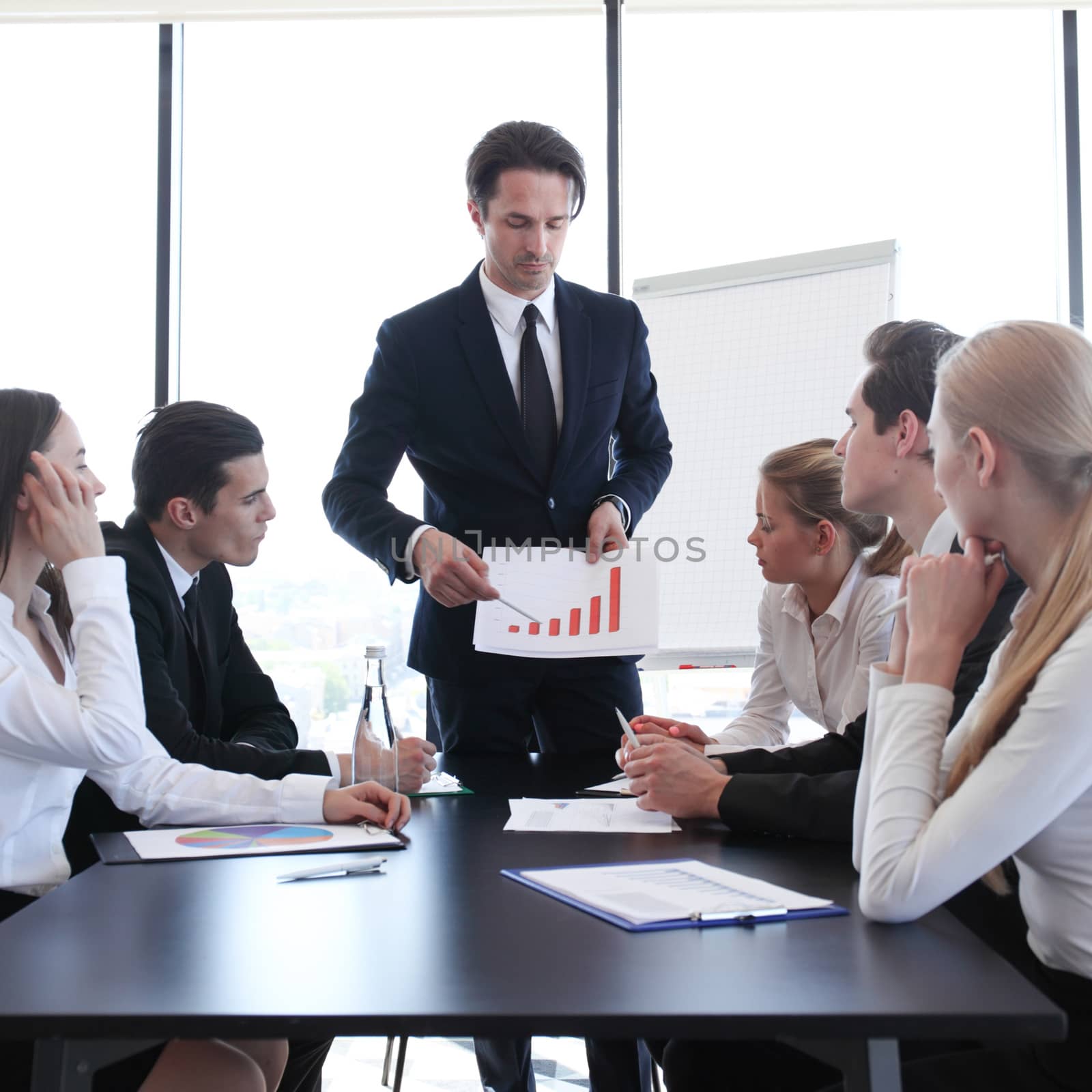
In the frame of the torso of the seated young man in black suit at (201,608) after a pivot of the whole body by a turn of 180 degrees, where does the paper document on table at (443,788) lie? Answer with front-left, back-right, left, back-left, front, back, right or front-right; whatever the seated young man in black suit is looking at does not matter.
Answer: back

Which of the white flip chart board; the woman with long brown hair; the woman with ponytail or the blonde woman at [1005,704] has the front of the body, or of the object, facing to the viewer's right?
the woman with long brown hair

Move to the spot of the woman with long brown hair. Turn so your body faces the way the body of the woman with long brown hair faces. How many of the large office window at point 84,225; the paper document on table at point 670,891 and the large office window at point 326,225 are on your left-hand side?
2

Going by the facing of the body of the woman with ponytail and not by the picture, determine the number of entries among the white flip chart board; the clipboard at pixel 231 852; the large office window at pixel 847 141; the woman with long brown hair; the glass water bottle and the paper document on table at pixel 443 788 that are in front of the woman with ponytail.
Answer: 4

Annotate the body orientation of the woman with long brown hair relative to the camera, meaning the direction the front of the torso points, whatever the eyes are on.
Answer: to the viewer's right

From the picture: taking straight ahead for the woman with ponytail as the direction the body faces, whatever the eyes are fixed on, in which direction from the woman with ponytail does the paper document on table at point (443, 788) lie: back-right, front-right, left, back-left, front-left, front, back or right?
front

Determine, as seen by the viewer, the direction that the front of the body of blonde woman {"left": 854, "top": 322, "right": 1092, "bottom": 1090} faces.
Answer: to the viewer's left

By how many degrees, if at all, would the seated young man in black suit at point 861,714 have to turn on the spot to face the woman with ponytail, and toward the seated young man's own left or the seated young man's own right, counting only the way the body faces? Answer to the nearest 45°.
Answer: approximately 90° to the seated young man's own right

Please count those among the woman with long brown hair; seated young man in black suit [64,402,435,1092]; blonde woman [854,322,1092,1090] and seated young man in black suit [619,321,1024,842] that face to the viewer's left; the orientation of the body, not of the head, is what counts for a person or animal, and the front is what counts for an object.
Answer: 2

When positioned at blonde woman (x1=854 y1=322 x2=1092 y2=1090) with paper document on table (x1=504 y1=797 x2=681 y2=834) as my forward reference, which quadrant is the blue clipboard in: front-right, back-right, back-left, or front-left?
front-left

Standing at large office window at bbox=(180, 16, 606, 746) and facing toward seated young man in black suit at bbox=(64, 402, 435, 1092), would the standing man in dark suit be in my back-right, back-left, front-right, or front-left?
front-left

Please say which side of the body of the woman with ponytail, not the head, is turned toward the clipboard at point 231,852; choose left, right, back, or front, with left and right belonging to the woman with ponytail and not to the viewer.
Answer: front

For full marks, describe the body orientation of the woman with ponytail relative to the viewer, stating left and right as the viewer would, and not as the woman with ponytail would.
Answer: facing the viewer and to the left of the viewer

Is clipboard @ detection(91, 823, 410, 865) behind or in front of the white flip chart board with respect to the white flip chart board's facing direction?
in front

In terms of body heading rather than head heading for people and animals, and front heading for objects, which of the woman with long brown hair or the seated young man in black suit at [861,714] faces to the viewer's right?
the woman with long brown hair

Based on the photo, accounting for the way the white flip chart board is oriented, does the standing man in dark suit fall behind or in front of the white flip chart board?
in front

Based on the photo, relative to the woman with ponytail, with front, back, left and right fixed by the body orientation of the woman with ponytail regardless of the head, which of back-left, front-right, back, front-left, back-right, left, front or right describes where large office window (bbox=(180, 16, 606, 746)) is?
right

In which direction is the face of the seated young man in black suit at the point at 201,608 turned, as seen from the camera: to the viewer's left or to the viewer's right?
to the viewer's right

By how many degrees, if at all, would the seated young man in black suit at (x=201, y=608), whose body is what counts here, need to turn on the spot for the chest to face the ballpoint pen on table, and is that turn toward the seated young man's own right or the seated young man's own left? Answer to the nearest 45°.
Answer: approximately 45° to the seated young man's own right
